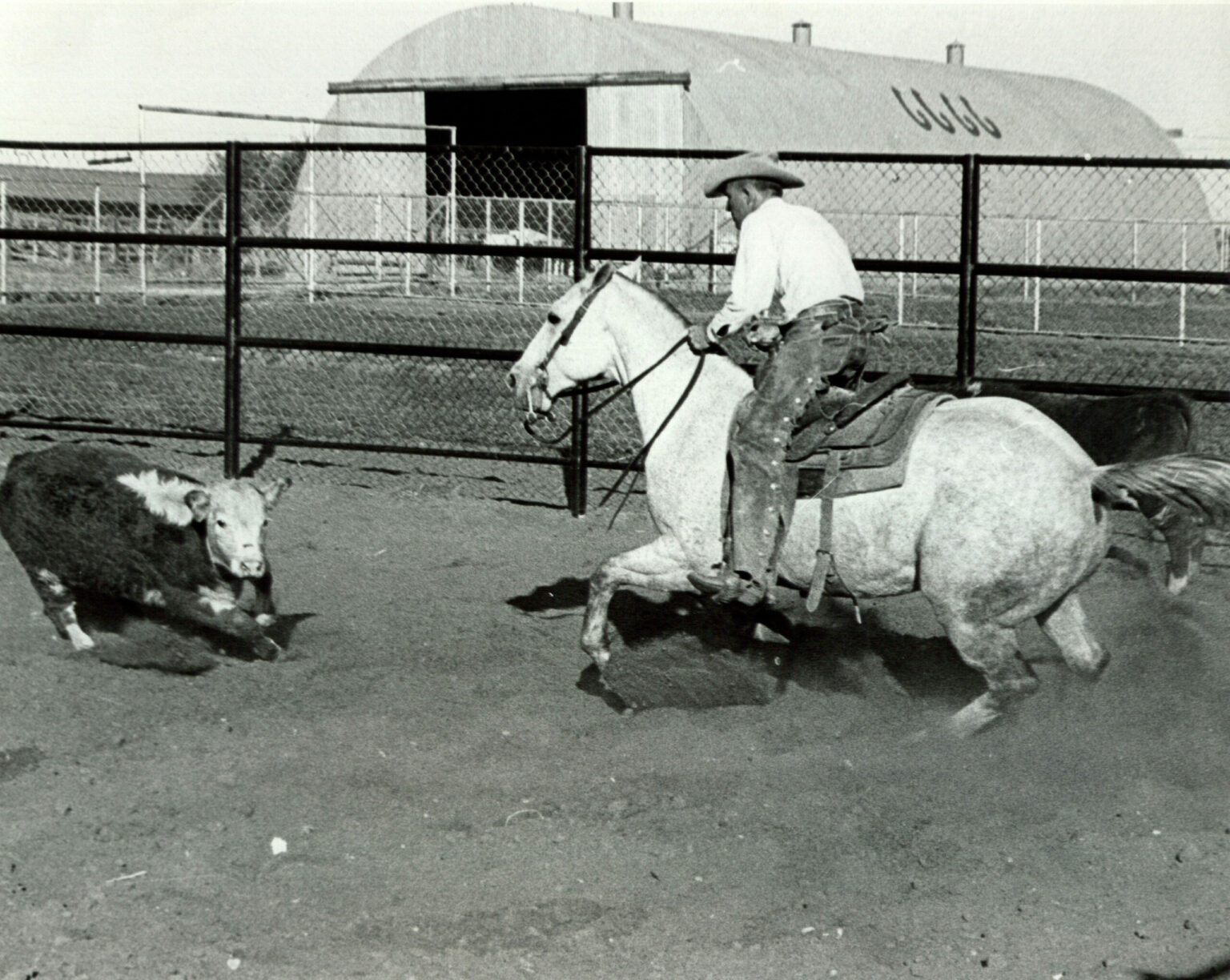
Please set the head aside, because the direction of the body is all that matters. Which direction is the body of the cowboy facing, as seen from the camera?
to the viewer's left

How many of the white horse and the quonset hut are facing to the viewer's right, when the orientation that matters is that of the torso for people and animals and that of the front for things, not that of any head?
0

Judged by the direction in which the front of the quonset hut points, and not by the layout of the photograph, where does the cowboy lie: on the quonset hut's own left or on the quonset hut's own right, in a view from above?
on the quonset hut's own left

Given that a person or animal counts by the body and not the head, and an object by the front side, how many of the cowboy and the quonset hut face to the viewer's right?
0

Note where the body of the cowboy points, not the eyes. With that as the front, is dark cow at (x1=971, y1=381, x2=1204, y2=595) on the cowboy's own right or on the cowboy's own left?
on the cowboy's own right

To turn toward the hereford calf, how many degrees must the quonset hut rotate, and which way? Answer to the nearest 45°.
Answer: approximately 45° to its left

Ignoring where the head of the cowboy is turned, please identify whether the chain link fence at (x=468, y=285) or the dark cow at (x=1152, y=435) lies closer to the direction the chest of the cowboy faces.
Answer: the chain link fence

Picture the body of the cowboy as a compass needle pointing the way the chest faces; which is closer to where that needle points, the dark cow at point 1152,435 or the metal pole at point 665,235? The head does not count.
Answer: the metal pole

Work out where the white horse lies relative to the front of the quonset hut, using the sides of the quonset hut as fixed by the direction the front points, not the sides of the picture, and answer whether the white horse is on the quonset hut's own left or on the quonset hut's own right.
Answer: on the quonset hut's own left

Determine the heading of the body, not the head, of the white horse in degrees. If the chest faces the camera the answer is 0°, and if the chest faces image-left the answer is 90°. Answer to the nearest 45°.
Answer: approximately 90°

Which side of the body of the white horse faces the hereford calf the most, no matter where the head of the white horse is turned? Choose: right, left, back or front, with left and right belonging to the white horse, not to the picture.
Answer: front

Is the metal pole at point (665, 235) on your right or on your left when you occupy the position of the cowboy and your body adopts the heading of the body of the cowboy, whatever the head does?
on your right
